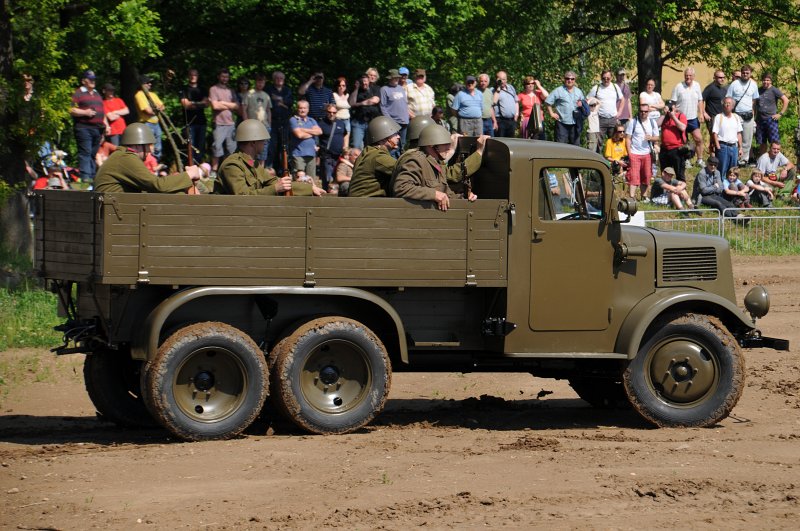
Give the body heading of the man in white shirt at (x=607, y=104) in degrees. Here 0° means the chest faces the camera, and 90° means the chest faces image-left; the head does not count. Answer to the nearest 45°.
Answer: approximately 0°

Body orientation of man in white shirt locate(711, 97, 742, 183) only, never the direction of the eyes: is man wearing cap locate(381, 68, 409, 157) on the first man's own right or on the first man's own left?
on the first man's own right

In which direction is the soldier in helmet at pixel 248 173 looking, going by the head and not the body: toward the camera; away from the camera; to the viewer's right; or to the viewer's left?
to the viewer's right

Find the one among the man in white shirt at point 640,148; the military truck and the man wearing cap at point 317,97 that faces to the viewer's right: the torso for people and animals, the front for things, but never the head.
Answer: the military truck

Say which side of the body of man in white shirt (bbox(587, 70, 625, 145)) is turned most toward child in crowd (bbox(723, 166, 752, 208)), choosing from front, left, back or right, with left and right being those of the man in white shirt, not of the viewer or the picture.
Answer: left

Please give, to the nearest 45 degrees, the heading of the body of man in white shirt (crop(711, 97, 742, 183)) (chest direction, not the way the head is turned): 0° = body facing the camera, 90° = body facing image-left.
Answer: approximately 0°

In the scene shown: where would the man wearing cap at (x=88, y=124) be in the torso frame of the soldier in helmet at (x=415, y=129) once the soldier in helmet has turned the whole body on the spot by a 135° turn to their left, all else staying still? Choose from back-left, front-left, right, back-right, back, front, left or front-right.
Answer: front

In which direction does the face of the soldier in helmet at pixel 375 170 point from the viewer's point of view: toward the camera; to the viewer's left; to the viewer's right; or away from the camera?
to the viewer's right

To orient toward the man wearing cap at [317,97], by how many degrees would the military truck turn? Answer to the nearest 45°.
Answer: approximately 90° to its left

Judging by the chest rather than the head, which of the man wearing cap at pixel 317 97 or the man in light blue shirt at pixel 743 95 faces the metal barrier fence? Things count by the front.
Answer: the man in light blue shirt

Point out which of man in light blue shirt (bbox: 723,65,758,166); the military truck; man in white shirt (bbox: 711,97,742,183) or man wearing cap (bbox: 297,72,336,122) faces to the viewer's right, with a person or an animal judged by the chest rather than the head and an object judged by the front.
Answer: the military truck

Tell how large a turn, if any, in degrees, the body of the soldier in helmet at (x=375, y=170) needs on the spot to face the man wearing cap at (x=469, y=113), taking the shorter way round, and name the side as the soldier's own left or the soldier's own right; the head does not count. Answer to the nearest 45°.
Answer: approximately 90° to the soldier's own left
